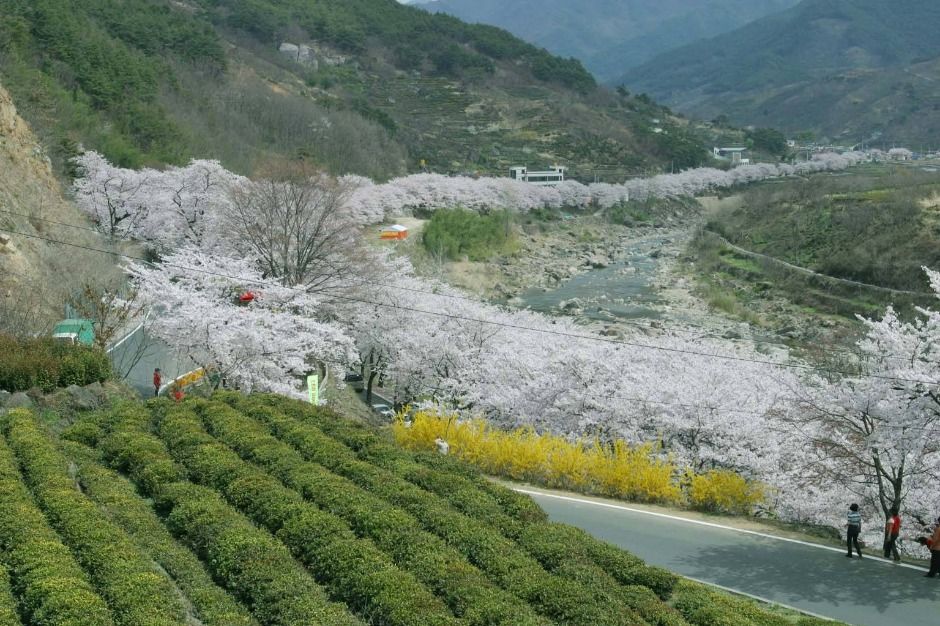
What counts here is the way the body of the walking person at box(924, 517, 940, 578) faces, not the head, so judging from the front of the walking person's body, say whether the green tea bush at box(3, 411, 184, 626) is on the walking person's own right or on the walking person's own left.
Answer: on the walking person's own left

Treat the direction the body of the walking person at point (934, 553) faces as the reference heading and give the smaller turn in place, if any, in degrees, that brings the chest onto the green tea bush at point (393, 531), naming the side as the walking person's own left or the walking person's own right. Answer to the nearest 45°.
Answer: approximately 45° to the walking person's own left

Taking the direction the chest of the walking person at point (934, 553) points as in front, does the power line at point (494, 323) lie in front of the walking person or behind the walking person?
in front

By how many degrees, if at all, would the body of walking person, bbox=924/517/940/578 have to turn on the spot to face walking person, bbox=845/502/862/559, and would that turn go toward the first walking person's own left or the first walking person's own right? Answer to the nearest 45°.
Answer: approximately 45° to the first walking person's own right

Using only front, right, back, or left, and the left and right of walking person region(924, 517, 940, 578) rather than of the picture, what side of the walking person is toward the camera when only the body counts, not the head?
left

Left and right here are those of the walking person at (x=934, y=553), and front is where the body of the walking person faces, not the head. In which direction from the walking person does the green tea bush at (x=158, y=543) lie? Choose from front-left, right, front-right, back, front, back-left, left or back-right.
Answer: front-left

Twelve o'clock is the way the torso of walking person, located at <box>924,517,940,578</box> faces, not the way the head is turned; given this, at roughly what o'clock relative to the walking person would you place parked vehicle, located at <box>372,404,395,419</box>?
The parked vehicle is roughly at 1 o'clock from the walking person.

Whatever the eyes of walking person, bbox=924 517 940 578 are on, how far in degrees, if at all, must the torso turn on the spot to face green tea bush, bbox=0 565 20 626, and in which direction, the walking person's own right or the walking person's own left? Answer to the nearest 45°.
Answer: approximately 45° to the walking person's own left

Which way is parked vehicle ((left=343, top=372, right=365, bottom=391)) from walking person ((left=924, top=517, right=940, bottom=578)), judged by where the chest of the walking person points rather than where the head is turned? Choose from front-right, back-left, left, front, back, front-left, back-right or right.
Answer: front-right

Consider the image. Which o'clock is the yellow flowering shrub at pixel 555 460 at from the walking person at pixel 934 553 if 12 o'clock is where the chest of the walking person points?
The yellow flowering shrub is roughly at 1 o'clock from the walking person.

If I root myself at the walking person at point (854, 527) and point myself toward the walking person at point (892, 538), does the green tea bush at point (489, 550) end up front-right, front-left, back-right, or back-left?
back-right

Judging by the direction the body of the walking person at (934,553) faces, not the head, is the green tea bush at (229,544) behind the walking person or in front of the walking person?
in front

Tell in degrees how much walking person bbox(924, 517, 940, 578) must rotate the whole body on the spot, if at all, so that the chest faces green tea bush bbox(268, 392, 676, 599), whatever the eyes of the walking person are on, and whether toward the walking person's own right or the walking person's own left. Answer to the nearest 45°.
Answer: approximately 45° to the walking person's own left

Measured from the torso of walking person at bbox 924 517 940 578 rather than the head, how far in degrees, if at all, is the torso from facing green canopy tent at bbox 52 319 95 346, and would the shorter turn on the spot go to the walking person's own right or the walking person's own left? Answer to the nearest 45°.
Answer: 0° — they already face it
